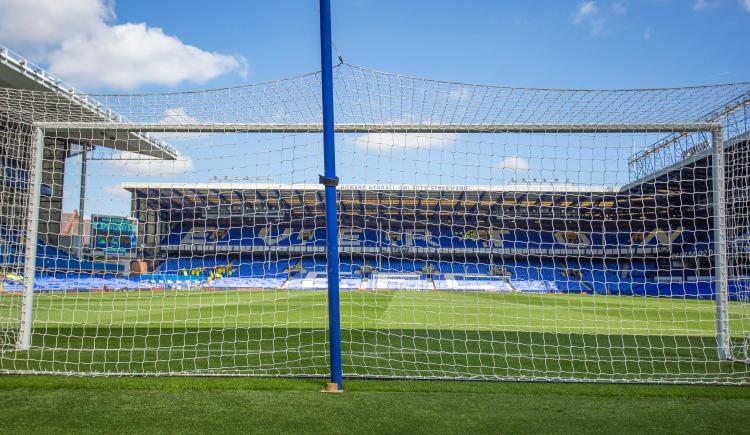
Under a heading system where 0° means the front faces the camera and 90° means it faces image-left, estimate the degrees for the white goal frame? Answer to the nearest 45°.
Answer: approximately 180°

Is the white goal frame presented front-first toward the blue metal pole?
no
